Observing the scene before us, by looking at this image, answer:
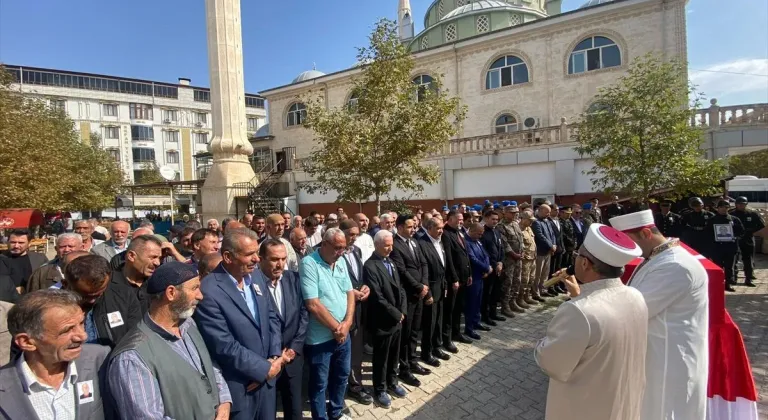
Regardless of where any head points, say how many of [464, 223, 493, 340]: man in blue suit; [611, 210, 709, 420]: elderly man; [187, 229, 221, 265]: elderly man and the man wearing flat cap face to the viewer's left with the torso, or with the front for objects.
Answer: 1

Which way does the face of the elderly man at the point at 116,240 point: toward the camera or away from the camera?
toward the camera

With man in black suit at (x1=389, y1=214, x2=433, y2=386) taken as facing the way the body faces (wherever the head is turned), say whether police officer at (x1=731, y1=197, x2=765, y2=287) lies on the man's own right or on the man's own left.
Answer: on the man's own left

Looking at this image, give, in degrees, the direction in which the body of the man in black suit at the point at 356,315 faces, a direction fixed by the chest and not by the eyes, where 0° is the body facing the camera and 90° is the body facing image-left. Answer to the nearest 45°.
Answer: approximately 315°

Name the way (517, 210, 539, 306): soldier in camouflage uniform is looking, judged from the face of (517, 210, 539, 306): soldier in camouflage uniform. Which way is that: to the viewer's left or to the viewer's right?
to the viewer's right

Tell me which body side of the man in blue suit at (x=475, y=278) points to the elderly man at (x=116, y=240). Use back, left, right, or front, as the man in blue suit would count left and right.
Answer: right

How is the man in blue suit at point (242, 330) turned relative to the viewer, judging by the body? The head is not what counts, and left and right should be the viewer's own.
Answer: facing the viewer and to the right of the viewer

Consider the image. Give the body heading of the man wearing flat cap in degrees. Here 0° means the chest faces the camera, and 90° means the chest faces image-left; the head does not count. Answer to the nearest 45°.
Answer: approximately 315°

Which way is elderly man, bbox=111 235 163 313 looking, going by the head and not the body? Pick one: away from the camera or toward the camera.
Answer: toward the camera

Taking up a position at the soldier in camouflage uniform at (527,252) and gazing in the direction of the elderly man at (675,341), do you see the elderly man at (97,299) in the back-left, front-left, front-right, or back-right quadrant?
front-right

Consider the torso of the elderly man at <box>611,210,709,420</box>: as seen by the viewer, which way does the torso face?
to the viewer's left

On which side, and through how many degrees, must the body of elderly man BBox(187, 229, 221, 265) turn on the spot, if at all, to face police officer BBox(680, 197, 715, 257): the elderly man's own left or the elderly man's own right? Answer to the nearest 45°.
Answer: approximately 45° to the elderly man's own left

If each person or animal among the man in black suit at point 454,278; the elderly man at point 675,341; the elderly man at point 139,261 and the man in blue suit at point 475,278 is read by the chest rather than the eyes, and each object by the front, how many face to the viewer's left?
1

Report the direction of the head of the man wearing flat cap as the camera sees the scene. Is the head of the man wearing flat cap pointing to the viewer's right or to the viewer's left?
to the viewer's right

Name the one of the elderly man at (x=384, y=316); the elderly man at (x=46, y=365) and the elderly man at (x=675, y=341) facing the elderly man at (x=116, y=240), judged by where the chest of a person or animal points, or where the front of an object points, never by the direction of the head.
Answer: the elderly man at (x=675, y=341)
